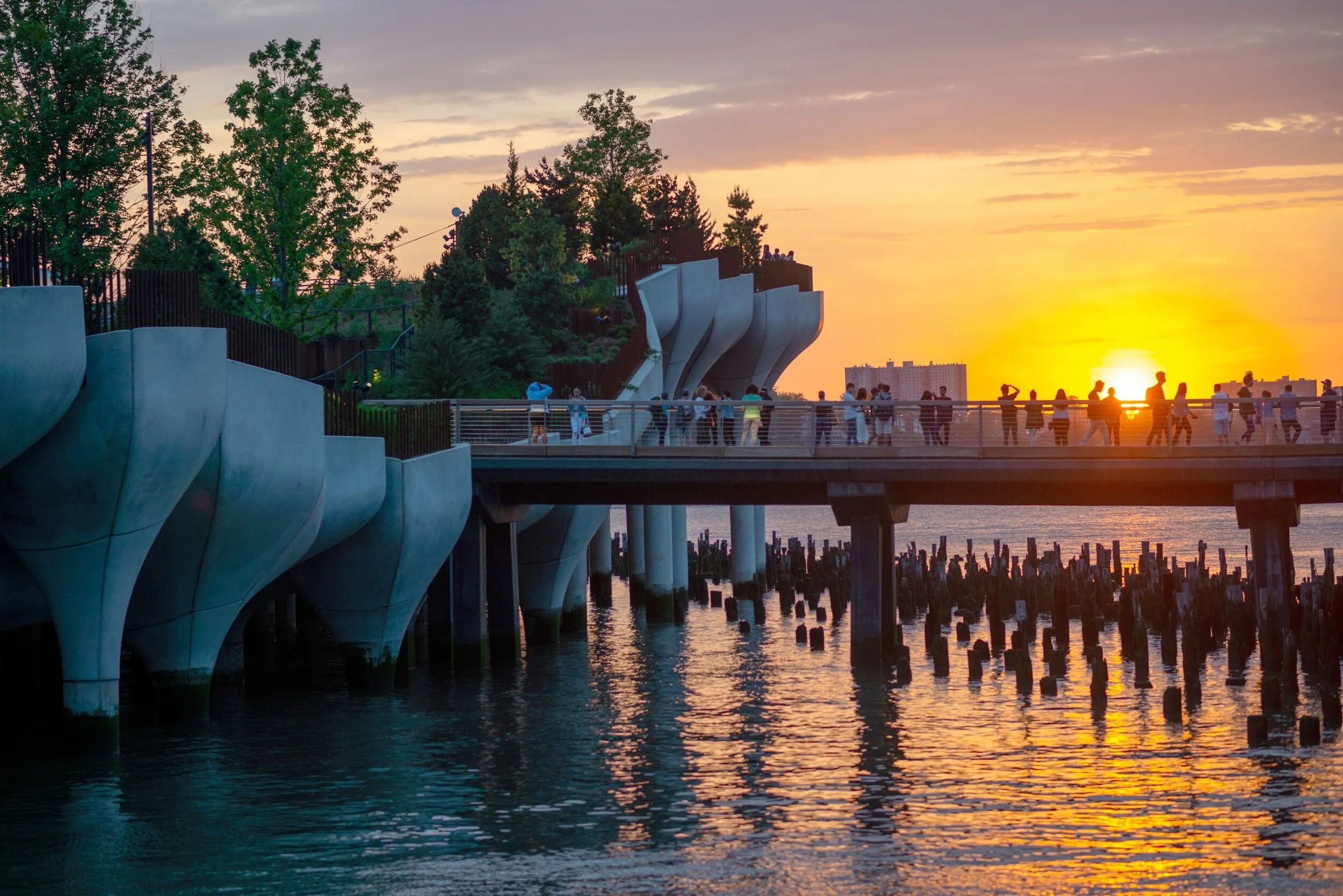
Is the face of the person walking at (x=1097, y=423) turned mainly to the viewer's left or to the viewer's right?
to the viewer's right

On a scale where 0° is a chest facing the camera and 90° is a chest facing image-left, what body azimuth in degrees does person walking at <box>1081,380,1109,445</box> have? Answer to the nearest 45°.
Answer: approximately 270°

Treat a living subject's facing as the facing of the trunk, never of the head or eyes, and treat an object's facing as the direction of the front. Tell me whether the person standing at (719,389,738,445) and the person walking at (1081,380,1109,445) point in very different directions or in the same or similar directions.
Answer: very different directions
